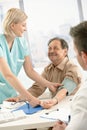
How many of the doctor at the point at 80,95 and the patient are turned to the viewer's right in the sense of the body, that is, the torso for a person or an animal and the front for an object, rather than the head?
0

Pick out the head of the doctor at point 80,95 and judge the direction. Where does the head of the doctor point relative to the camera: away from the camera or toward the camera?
away from the camera

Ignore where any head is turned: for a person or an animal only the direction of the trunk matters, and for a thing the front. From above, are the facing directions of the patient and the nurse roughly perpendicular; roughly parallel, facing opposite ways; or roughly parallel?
roughly perpendicular

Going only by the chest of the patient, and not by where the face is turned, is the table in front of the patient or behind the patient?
in front

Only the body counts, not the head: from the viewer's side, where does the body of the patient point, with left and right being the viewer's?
facing the viewer and to the left of the viewer

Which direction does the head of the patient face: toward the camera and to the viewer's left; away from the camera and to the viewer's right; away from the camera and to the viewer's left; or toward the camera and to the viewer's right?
toward the camera and to the viewer's left

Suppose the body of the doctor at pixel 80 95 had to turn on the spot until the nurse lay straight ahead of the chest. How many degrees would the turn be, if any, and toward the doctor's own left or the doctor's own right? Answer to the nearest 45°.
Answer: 0° — they already face them

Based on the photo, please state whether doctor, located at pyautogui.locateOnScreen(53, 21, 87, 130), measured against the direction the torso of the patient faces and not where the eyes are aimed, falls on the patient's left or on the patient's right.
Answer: on the patient's left

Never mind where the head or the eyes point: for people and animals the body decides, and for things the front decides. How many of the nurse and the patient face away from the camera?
0

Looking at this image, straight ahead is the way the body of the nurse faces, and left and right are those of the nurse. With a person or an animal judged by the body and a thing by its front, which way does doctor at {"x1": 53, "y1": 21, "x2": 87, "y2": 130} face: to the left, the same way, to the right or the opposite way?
the opposite way

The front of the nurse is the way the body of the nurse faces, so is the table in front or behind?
in front

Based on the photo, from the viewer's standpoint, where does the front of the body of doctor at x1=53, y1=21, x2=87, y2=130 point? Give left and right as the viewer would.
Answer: facing away from the viewer and to the left of the viewer
